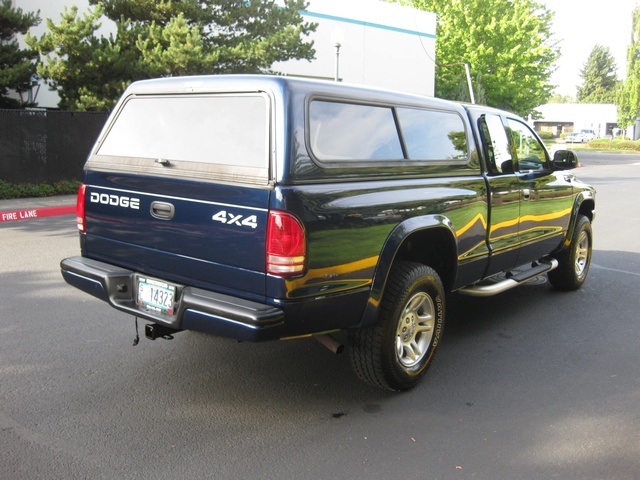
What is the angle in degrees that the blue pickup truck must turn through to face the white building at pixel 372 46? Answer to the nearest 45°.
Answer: approximately 45° to its left

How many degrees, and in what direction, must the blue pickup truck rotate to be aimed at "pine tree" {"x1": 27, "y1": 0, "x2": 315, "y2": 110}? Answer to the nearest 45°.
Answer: approximately 45° to its left

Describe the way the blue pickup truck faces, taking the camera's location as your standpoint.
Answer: facing away from the viewer and to the right of the viewer

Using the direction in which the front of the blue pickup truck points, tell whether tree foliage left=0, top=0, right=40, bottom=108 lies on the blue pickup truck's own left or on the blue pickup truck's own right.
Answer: on the blue pickup truck's own left

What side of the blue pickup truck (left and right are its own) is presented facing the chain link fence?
left

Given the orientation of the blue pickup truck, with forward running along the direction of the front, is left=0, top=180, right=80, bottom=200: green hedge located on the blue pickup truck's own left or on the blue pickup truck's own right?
on the blue pickup truck's own left
